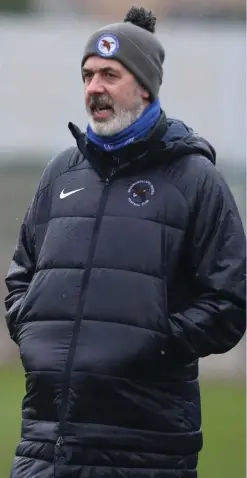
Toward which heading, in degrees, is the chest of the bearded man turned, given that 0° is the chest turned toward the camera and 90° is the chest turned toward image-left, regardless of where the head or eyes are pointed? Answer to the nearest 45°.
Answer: approximately 45°
